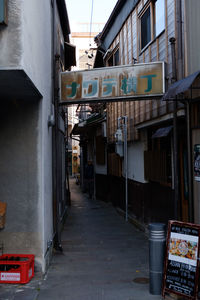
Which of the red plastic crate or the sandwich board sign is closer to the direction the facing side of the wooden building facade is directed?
the red plastic crate

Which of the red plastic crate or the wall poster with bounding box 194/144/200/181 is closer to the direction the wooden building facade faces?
the red plastic crate

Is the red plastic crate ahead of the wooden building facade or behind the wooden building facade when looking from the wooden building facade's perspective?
ahead

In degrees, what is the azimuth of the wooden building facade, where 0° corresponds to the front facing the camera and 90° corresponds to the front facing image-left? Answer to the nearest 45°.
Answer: approximately 45°

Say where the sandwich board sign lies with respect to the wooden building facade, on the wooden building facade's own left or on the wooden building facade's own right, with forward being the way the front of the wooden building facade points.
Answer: on the wooden building facade's own left
